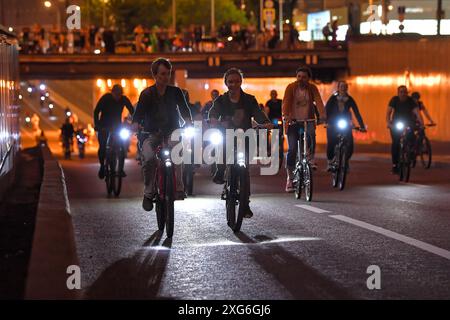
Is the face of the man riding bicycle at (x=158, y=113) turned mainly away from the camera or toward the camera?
toward the camera

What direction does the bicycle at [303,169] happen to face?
toward the camera

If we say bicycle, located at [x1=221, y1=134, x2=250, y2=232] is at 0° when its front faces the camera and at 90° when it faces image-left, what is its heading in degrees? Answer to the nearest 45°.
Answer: approximately 0°

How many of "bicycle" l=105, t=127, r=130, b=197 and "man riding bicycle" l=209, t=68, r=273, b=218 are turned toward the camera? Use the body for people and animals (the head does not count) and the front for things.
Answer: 2

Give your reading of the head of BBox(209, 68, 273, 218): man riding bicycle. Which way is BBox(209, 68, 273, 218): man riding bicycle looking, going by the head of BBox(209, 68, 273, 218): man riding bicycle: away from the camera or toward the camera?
toward the camera

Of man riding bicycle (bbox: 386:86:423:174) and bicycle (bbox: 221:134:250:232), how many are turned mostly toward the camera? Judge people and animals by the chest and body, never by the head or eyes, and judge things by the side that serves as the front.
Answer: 2

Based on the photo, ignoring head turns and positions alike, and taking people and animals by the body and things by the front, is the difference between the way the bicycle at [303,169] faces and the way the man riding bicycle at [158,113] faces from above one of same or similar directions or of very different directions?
same or similar directions

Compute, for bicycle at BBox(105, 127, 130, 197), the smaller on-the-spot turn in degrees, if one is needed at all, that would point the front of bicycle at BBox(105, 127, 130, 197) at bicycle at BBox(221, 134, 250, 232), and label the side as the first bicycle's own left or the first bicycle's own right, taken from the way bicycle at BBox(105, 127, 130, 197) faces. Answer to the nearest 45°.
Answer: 0° — it already faces it

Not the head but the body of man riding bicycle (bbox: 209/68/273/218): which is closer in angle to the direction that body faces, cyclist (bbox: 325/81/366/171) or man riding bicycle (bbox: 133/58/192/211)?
the man riding bicycle

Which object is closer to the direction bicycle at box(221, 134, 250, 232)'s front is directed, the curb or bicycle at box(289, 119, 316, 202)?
the curb

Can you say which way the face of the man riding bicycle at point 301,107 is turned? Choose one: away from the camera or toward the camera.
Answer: toward the camera

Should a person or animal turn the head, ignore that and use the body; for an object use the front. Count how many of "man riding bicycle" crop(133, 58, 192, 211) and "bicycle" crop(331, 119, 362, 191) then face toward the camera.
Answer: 2

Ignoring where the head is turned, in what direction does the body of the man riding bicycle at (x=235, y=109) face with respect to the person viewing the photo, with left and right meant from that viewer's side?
facing the viewer
